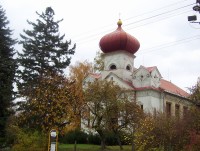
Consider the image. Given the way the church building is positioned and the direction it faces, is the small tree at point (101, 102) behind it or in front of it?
in front

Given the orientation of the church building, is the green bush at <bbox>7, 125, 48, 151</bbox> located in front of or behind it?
in front

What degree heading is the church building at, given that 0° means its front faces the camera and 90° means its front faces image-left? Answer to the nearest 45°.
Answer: approximately 45°

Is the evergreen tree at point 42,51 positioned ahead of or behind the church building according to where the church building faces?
ahead
